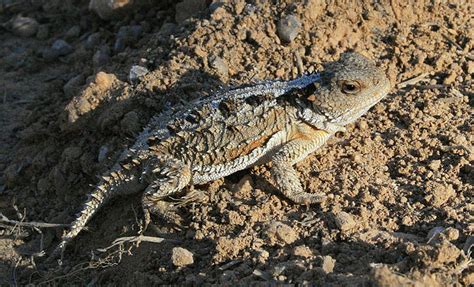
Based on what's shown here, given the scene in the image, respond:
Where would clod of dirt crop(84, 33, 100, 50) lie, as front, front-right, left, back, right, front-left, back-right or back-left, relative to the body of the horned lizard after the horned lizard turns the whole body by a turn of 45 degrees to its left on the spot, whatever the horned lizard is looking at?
left

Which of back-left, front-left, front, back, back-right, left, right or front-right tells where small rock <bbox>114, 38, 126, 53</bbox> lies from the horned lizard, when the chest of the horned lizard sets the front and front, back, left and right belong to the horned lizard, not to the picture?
back-left

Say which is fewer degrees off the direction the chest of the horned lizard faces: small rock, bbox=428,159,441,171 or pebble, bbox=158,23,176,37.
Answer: the small rock

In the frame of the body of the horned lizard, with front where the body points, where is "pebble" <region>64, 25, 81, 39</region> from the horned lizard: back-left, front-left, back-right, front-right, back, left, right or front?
back-left

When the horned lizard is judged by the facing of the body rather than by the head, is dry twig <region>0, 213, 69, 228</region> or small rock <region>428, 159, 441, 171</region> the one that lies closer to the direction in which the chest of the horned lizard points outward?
the small rock

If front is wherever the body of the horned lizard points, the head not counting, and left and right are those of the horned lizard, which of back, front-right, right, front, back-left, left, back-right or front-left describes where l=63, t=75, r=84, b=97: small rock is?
back-left

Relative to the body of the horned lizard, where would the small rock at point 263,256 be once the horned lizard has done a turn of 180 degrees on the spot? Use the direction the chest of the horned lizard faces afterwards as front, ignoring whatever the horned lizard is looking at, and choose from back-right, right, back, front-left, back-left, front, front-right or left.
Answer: left

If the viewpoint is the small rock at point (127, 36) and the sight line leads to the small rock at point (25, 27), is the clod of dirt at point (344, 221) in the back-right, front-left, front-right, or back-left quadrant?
back-left

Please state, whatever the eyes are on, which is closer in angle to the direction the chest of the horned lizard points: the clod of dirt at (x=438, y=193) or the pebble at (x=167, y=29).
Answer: the clod of dirt

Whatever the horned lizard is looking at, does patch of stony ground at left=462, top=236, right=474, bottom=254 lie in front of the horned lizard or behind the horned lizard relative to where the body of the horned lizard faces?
in front

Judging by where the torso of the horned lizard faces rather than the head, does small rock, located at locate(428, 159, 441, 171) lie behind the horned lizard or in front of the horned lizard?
in front

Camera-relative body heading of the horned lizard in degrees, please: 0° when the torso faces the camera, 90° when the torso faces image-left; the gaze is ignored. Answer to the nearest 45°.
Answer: approximately 270°

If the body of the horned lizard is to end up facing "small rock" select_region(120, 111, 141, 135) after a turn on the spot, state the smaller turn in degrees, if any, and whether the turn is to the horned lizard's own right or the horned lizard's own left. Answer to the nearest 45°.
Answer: approximately 135° to the horned lizard's own left

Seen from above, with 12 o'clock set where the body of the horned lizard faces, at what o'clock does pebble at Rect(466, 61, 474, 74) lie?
The pebble is roughly at 11 o'clock from the horned lizard.

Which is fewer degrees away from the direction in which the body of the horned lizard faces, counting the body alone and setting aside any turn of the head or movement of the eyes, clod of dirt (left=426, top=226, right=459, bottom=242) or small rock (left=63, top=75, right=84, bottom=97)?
the clod of dirt

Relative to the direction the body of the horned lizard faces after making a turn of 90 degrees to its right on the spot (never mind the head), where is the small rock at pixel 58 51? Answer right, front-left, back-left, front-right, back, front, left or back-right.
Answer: back-right

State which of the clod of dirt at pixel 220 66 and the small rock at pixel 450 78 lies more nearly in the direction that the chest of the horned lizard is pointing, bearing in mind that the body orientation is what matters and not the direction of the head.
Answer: the small rock

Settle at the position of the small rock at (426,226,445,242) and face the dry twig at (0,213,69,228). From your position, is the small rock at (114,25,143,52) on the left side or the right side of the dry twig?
right

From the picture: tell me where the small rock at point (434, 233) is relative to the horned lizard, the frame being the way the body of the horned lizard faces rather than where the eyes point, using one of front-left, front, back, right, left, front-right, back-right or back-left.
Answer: front-right
